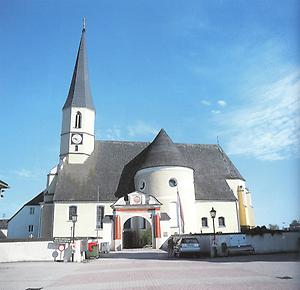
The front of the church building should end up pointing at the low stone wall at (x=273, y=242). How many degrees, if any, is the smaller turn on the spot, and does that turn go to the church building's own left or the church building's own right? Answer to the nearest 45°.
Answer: approximately 45° to the church building's own left

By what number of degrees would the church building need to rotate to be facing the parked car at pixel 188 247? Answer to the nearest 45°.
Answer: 0° — it already faces it

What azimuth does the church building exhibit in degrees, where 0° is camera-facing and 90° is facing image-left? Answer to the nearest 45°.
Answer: approximately 0°
